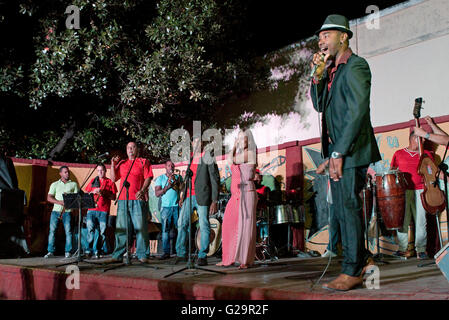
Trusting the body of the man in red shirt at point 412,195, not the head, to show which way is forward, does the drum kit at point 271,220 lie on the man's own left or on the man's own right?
on the man's own right

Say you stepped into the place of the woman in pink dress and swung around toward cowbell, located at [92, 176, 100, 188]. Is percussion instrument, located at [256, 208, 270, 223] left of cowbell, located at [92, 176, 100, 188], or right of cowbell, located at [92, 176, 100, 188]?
right

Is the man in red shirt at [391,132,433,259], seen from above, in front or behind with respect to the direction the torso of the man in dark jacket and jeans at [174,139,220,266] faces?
behind

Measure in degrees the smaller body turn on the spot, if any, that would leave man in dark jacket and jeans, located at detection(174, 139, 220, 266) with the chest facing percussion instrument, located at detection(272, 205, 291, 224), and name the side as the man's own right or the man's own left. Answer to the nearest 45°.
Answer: approximately 180°

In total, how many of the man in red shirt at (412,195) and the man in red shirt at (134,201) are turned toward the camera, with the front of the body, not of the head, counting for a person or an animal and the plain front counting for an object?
2

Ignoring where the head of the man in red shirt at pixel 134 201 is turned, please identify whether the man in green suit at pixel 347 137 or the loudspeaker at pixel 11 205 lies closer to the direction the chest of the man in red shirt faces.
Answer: the man in green suit

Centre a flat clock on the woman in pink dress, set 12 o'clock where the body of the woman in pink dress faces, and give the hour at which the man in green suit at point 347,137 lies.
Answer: The man in green suit is roughly at 10 o'clock from the woman in pink dress.

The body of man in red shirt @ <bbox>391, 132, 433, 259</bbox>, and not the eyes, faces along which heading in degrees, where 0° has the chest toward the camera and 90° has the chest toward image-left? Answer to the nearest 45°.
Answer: approximately 0°

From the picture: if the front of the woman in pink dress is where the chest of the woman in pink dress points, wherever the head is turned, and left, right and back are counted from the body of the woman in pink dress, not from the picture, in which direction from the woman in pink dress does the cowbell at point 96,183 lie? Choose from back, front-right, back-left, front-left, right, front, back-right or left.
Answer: right
